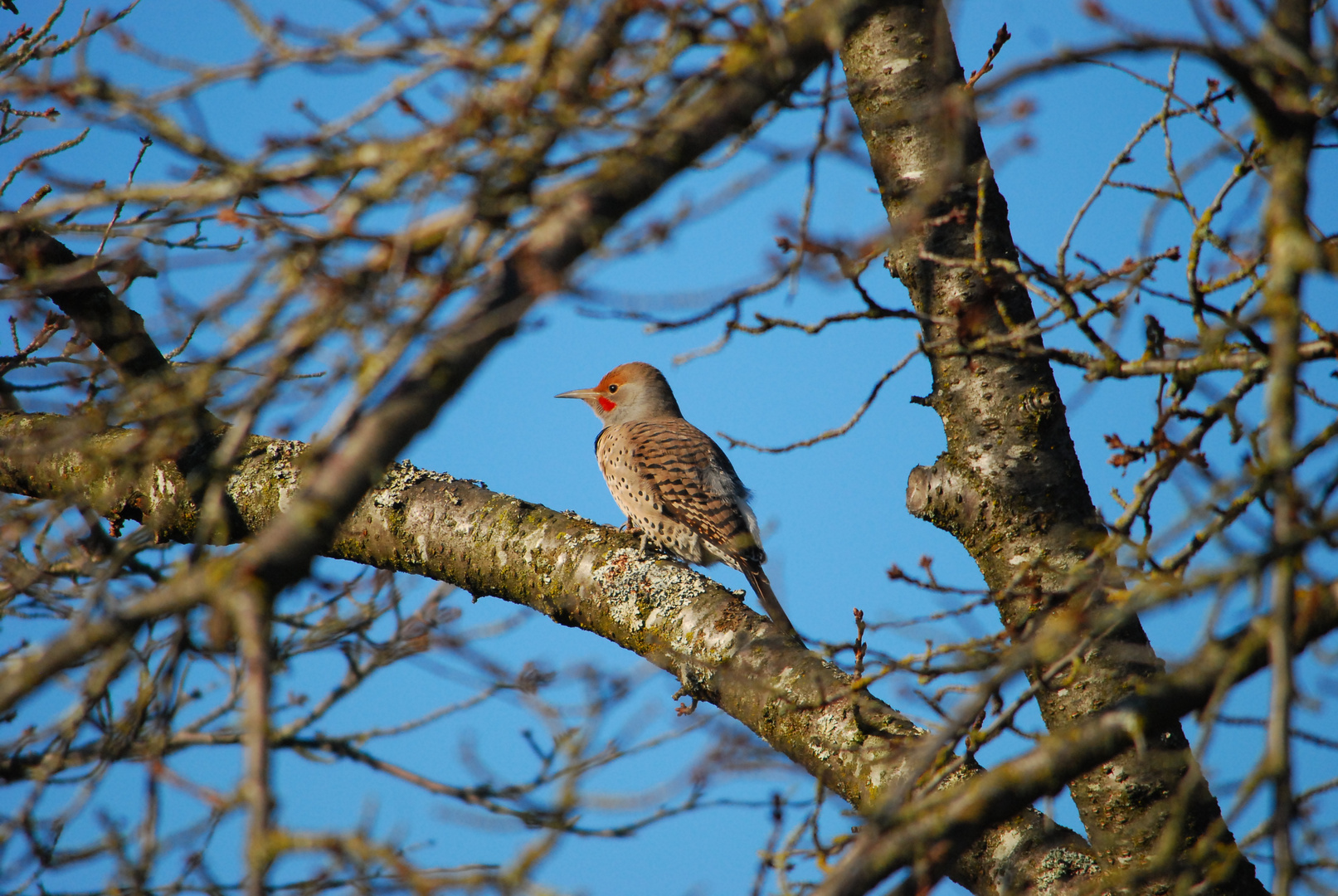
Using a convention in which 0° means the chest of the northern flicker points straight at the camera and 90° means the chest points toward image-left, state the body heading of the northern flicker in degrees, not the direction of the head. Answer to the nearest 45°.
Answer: approximately 90°
